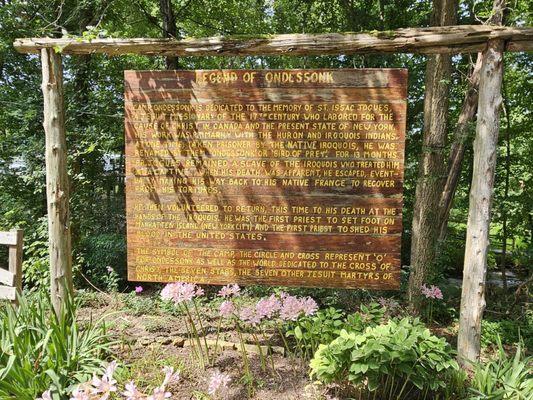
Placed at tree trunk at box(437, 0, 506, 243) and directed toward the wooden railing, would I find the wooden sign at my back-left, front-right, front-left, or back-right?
front-left

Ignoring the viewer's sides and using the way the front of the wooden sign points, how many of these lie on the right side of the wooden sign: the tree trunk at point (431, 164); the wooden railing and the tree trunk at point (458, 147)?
1

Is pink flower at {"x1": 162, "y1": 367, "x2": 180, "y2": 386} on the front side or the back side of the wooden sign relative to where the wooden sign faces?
on the front side

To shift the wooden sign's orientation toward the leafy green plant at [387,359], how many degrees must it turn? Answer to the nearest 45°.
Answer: approximately 45° to its left

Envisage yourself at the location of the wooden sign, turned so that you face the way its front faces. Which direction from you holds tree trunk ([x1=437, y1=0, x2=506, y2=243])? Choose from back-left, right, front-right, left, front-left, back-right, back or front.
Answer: back-left

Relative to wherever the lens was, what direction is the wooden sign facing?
facing the viewer

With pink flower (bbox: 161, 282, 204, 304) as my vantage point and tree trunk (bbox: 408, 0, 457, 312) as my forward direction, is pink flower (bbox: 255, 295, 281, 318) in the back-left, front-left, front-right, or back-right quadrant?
front-right
